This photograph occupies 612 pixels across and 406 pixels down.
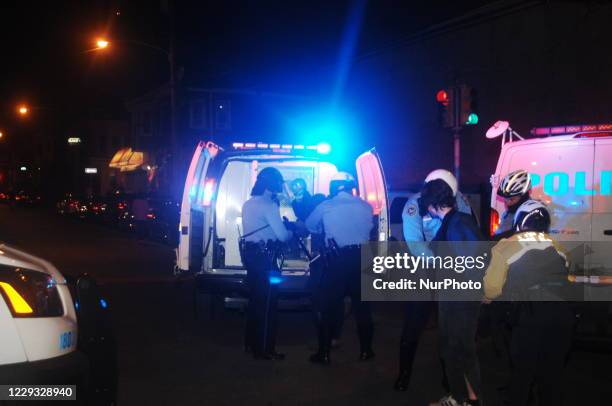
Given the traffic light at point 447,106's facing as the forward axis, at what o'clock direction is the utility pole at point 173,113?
The utility pole is roughly at 3 o'clock from the traffic light.

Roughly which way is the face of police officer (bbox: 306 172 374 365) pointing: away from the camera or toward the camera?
away from the camera

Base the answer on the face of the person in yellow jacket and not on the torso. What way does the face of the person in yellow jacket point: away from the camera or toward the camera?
away from the camera

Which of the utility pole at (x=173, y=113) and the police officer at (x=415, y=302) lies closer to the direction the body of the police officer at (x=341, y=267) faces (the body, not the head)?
the utility pole

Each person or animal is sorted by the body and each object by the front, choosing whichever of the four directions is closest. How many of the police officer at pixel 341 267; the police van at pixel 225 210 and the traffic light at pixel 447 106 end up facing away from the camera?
2

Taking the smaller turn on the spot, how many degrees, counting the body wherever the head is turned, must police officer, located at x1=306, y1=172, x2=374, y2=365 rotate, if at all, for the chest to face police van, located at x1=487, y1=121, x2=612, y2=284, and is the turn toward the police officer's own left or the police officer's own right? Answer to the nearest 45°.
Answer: approximately 90° to the police officer's own right

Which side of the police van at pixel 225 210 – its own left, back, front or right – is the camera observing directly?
back

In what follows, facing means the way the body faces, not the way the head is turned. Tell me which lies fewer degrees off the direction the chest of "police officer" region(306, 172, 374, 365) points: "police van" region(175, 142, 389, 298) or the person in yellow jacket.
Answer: the police van

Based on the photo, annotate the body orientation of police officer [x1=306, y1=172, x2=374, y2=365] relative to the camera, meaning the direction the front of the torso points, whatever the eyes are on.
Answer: away from the camera

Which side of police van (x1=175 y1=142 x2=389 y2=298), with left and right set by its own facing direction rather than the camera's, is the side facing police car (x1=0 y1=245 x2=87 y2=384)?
back

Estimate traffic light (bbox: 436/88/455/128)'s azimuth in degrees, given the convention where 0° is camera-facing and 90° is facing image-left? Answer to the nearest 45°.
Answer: approximately 45°
